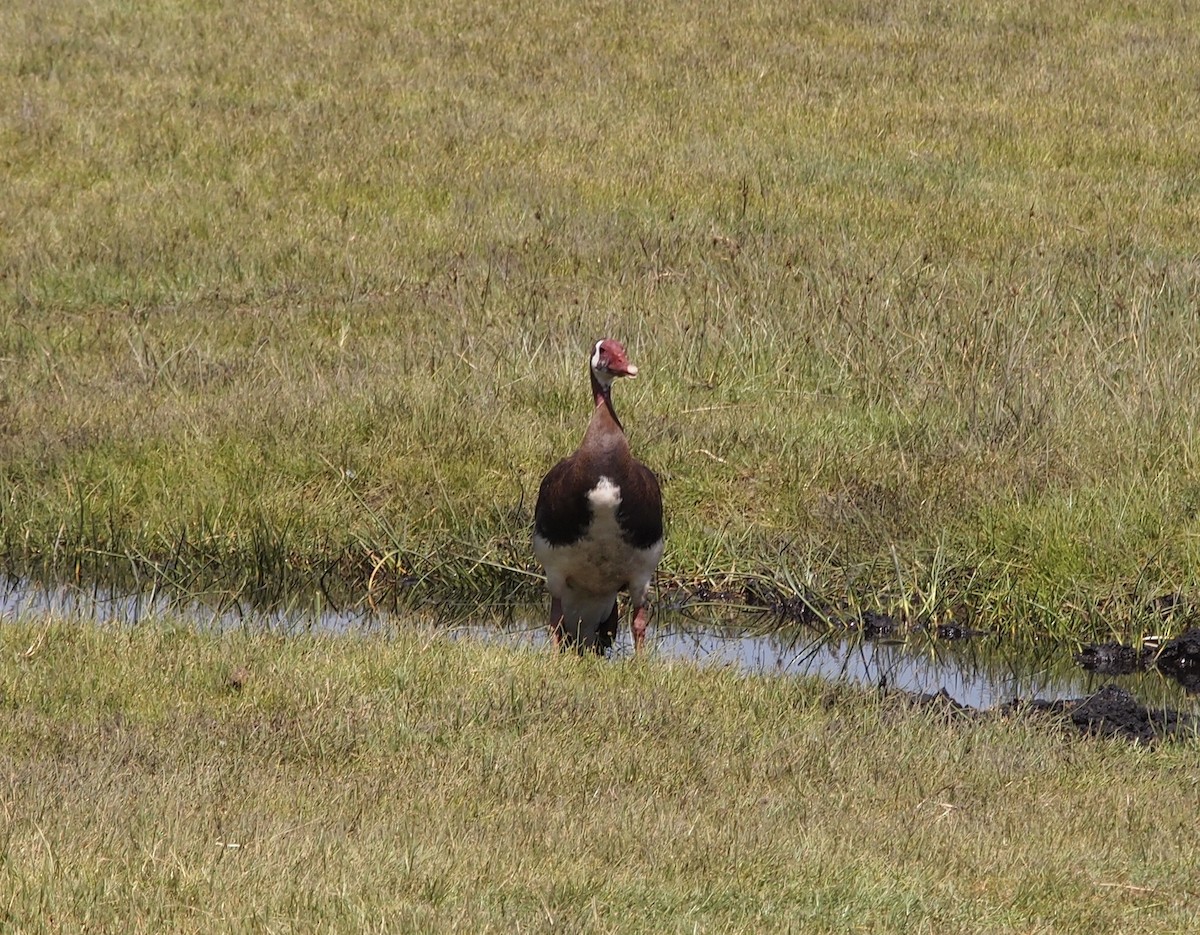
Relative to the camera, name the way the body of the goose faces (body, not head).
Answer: toward the camera
